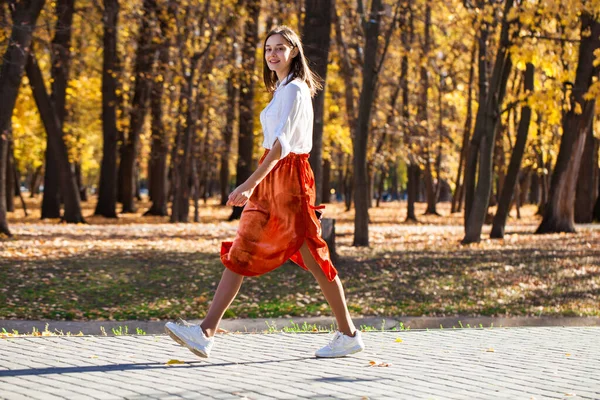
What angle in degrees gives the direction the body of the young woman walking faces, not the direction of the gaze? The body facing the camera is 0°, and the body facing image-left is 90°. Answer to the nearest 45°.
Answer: approximately 90°
